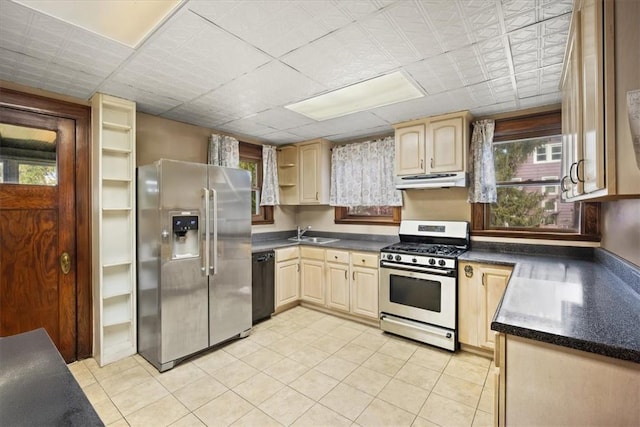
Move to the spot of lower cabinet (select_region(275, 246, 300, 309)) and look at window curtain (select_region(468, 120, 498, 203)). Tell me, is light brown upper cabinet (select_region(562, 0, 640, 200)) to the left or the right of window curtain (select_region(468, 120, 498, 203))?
right

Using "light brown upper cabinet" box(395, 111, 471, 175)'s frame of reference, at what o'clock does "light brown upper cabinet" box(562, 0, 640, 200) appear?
"light brown upper cabinet" box(562, 0, 640, 200) is roughly at 10 o'clock from "light brown upper cabinet" box(395, 111, 471, 175).

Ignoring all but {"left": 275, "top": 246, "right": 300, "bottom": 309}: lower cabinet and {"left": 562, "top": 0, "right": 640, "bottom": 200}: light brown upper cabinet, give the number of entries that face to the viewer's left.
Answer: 1

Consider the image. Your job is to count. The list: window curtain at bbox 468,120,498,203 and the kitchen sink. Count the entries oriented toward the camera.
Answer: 2

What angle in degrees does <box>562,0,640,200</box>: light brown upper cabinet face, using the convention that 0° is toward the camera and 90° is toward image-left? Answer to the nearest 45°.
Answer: approximately 90°

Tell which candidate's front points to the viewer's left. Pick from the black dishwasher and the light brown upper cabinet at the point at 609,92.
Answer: the light brown upper cabinet
